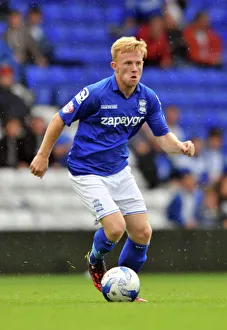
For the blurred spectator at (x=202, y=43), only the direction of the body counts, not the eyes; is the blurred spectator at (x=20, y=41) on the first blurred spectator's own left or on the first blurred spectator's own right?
on the first blurred spectator's own right

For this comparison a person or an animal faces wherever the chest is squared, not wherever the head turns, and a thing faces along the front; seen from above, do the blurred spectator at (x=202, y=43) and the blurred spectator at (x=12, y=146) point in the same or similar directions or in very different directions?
same or similar directions

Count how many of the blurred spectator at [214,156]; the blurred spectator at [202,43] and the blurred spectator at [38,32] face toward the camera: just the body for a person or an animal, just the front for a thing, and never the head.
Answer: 3

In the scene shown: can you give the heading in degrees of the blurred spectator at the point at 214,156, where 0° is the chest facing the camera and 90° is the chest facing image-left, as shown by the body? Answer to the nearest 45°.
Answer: approximately 0°

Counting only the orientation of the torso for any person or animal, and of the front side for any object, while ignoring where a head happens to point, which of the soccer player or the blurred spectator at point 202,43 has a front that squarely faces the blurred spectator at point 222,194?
the blurred spectator at point 202,43

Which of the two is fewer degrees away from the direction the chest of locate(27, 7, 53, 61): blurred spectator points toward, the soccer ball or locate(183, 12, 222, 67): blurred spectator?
the soccer ball

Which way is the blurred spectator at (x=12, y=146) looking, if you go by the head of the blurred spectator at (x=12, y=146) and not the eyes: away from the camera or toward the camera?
toward the camera

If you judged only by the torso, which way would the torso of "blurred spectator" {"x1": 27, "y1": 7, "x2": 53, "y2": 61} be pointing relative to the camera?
toward the camera

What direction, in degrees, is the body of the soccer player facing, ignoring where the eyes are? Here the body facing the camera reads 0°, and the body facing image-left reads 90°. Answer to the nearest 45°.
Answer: approximately 315°

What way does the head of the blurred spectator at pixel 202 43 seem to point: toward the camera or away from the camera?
toward the camera

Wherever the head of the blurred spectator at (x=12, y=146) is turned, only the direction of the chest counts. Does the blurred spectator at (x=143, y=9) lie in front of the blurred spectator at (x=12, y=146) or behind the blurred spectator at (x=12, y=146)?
behind

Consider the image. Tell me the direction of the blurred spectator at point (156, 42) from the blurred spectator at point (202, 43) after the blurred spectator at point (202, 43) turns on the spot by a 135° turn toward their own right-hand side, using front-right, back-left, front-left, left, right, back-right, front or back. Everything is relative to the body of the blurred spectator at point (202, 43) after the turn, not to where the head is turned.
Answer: left

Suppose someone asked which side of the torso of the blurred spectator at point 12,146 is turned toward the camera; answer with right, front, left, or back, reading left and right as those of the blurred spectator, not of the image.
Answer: front

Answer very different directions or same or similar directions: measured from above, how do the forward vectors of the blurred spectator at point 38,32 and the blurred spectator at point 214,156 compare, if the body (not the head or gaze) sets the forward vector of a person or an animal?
same or similar directions

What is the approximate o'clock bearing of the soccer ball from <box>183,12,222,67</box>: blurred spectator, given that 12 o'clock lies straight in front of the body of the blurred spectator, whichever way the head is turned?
The soccer ball is roughly at 12 o'clock from the blurred spectator.
